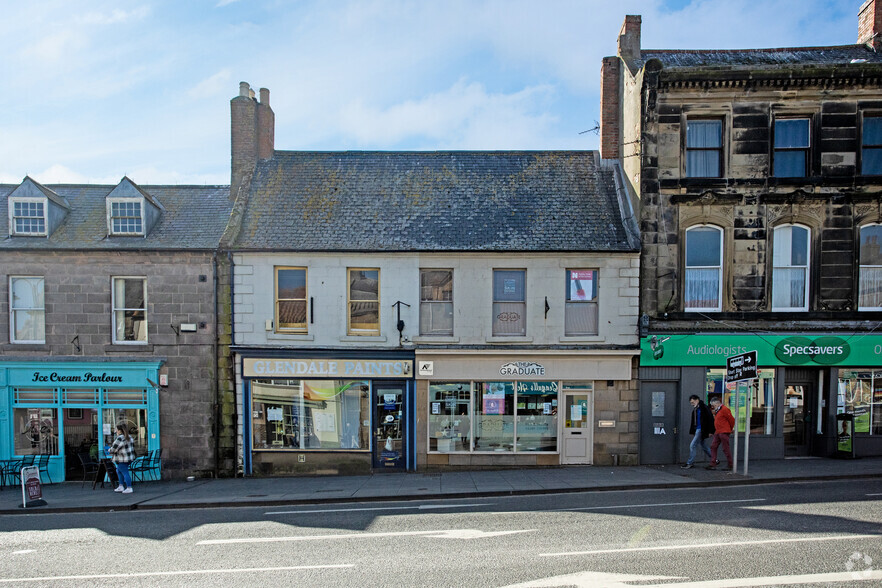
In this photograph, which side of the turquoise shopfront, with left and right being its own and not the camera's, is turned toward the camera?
front

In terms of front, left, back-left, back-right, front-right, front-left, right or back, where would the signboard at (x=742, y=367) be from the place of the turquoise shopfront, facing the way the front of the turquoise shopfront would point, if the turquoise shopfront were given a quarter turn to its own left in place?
front-right

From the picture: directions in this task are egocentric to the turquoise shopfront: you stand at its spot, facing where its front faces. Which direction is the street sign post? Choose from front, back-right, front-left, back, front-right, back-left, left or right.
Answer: front-left

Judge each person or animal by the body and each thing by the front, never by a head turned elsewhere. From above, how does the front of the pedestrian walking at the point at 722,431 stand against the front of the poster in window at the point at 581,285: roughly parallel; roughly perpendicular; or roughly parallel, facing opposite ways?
roughly perpendicular

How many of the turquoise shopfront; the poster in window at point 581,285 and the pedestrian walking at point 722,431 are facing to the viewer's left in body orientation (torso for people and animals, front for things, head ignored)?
1

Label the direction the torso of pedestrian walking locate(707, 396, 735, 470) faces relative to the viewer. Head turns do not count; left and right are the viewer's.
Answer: facing to the left of the viewer

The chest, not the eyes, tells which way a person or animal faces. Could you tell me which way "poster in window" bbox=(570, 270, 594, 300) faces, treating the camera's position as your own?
facing the viewer

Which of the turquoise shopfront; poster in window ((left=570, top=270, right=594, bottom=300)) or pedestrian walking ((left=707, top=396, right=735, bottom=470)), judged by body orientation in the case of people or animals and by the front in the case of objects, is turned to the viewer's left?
the pedestrian walking

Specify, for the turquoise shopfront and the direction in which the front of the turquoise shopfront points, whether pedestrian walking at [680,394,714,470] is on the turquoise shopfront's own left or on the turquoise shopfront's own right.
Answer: on the turquoise shopfront's own left
